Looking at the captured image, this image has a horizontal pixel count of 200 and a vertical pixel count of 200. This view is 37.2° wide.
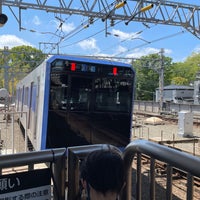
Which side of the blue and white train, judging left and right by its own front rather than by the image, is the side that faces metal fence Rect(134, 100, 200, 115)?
left

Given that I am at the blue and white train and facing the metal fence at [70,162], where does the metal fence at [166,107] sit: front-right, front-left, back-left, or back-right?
back-left

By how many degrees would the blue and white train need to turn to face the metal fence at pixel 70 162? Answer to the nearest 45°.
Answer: approximately 45° to its right

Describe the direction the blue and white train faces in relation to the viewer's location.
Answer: facing the viewer and to the right of the viewer
